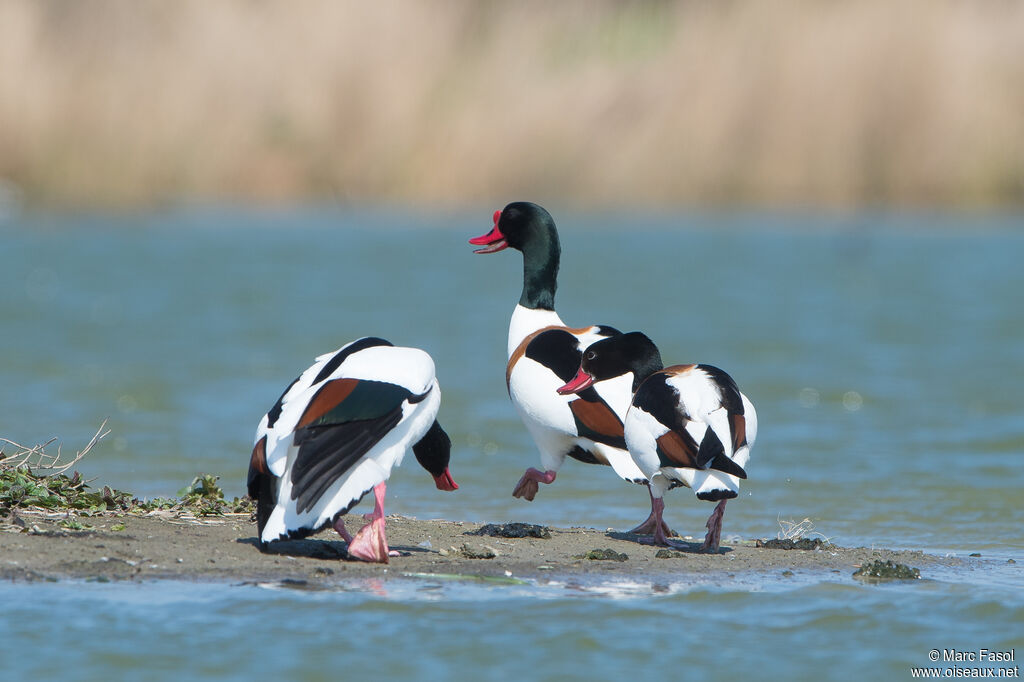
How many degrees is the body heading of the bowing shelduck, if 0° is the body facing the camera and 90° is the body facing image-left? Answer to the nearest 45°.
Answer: approximately 225°

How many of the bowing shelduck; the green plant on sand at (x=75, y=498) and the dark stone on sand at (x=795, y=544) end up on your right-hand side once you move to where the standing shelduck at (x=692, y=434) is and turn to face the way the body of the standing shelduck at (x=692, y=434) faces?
1

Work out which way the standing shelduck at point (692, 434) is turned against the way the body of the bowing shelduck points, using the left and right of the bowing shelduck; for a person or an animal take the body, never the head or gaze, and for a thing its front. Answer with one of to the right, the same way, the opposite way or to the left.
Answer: to the left

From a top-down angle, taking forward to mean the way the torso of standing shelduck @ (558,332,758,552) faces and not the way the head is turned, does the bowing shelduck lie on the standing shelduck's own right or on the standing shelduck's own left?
on the standing shelduck's own left

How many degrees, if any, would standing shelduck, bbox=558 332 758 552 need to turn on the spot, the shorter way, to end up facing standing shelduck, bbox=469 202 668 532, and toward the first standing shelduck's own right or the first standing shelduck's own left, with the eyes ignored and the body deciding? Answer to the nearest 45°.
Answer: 0° — it already faces it

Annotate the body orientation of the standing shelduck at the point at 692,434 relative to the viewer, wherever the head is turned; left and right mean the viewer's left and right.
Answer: facing away from the viewer and to the left of the viewer

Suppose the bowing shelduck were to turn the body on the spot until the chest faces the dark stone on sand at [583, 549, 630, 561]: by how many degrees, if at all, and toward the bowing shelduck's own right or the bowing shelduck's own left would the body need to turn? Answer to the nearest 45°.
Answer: approximately 45° to the bowing shelduck's own right

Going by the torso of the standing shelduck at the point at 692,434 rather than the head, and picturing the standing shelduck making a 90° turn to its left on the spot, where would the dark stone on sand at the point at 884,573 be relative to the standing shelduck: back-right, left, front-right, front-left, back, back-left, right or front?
back-left

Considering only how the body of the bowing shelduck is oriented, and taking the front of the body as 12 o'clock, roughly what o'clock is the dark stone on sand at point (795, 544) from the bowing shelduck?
The dark stone on sand is roughly at 1 o'clock from the bowing shelduck.

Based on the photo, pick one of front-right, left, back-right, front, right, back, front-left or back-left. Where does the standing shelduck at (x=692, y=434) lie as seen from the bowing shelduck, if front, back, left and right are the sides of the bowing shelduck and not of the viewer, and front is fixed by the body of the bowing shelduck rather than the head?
front-right

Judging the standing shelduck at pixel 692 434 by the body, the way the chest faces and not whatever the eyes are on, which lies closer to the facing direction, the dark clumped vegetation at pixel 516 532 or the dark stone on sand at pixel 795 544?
the dark clumped vegetation
